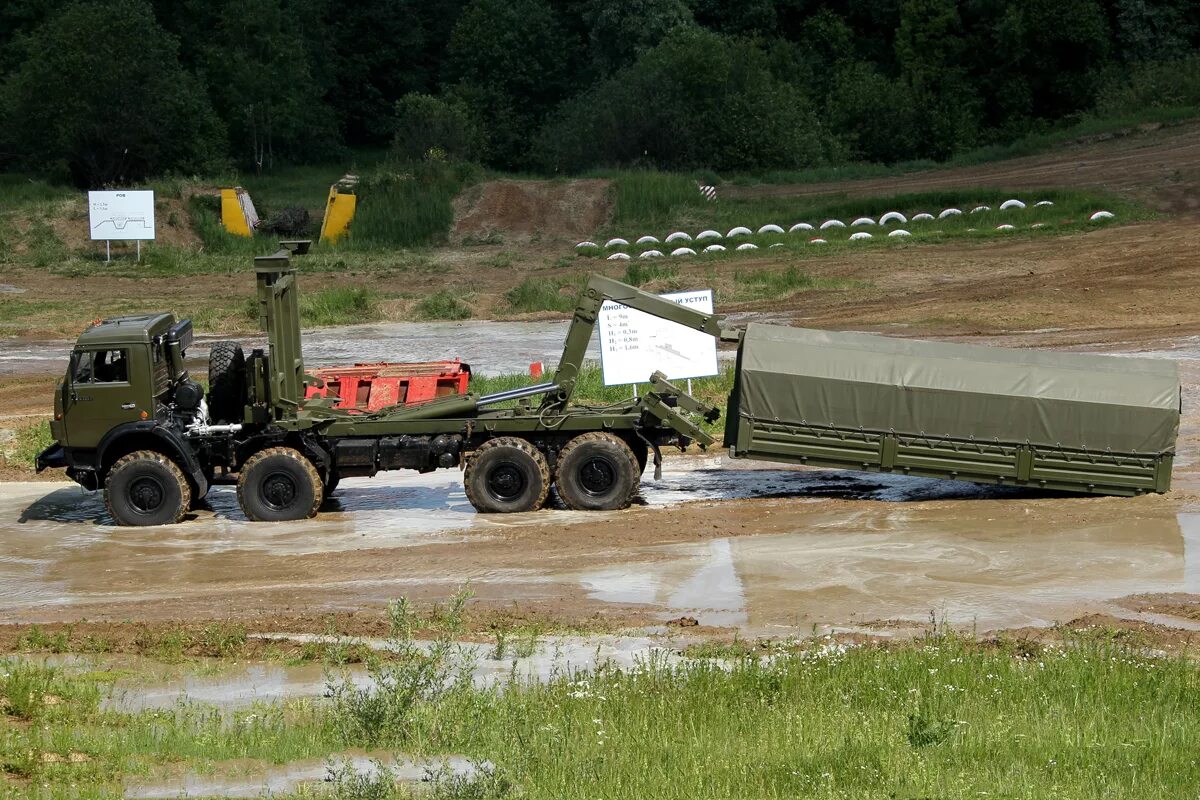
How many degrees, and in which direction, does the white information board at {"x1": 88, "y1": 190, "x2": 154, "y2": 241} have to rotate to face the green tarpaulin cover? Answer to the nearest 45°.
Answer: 0° — it already faces it

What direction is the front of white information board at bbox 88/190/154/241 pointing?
toward the camera

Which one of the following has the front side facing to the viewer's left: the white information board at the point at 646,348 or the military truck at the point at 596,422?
the military truck

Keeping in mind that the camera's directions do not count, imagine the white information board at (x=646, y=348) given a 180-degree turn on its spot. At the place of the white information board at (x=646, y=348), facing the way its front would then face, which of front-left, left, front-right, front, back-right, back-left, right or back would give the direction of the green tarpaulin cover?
back-right

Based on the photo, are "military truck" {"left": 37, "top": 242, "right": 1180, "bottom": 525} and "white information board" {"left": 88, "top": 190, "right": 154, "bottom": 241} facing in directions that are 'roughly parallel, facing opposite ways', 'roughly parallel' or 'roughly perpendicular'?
roughly perpendicular

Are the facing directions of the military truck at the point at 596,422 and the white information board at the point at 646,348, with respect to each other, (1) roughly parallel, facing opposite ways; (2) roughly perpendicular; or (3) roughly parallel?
roughly perpendicular

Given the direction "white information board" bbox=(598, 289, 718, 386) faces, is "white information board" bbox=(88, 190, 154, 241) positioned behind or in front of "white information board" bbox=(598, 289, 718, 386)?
behind

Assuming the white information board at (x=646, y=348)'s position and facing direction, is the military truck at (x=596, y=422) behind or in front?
in front

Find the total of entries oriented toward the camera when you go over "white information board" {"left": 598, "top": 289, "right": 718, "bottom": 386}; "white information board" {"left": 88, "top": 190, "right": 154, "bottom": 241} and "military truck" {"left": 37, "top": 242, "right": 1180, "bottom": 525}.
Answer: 2

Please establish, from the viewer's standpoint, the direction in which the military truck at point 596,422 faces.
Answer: facing to the left of the viewer

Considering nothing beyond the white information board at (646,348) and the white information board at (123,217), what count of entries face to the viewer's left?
0

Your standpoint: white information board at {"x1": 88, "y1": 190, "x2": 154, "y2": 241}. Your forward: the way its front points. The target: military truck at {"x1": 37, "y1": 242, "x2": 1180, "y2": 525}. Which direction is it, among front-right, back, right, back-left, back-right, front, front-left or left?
front

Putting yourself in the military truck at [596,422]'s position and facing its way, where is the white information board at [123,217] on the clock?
The white information board is roughly at 2 o'clock from the military truck.

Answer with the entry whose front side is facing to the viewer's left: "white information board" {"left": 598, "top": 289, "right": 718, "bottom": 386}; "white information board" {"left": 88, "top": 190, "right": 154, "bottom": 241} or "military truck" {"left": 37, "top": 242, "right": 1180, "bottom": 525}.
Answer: the military truck
